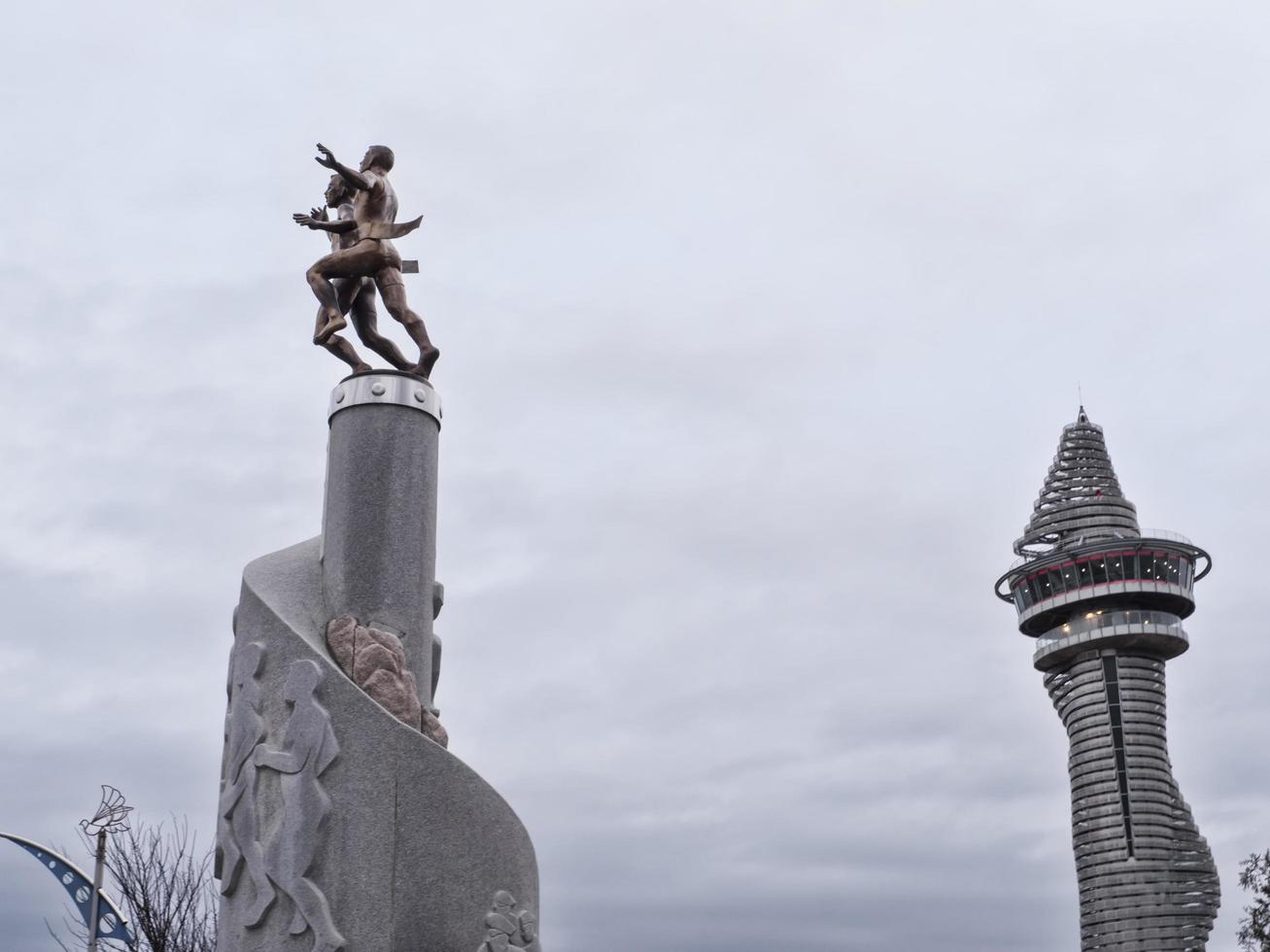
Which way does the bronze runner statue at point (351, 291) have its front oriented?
to the viewer's left
